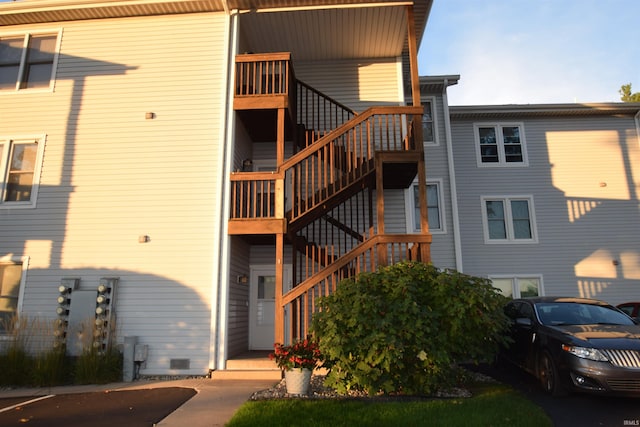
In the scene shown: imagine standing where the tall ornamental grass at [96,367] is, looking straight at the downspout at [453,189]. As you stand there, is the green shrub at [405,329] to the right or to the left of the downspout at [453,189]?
right

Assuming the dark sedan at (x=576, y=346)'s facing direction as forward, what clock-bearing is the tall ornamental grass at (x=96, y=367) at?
The tall ornamental grass is roughly at 4 o'clock from the dark sedan.

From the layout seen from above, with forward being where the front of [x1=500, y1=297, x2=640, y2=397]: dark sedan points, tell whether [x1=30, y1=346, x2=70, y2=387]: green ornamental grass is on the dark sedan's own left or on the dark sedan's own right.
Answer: on the dark sedan's own right

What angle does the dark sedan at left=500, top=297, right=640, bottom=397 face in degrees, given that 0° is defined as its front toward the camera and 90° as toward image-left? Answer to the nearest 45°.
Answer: approximately 315°

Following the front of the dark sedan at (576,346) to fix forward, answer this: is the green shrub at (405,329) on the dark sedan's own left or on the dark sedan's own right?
on the dark sedan's own right

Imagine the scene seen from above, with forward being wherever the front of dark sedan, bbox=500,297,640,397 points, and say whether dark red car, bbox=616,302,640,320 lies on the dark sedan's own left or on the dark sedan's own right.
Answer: on the dark sedan's own left

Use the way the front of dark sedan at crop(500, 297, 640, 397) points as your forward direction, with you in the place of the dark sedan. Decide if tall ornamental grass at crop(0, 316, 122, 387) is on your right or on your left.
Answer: on your right

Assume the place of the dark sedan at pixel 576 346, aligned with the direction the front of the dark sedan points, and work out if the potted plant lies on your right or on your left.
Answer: on your right
